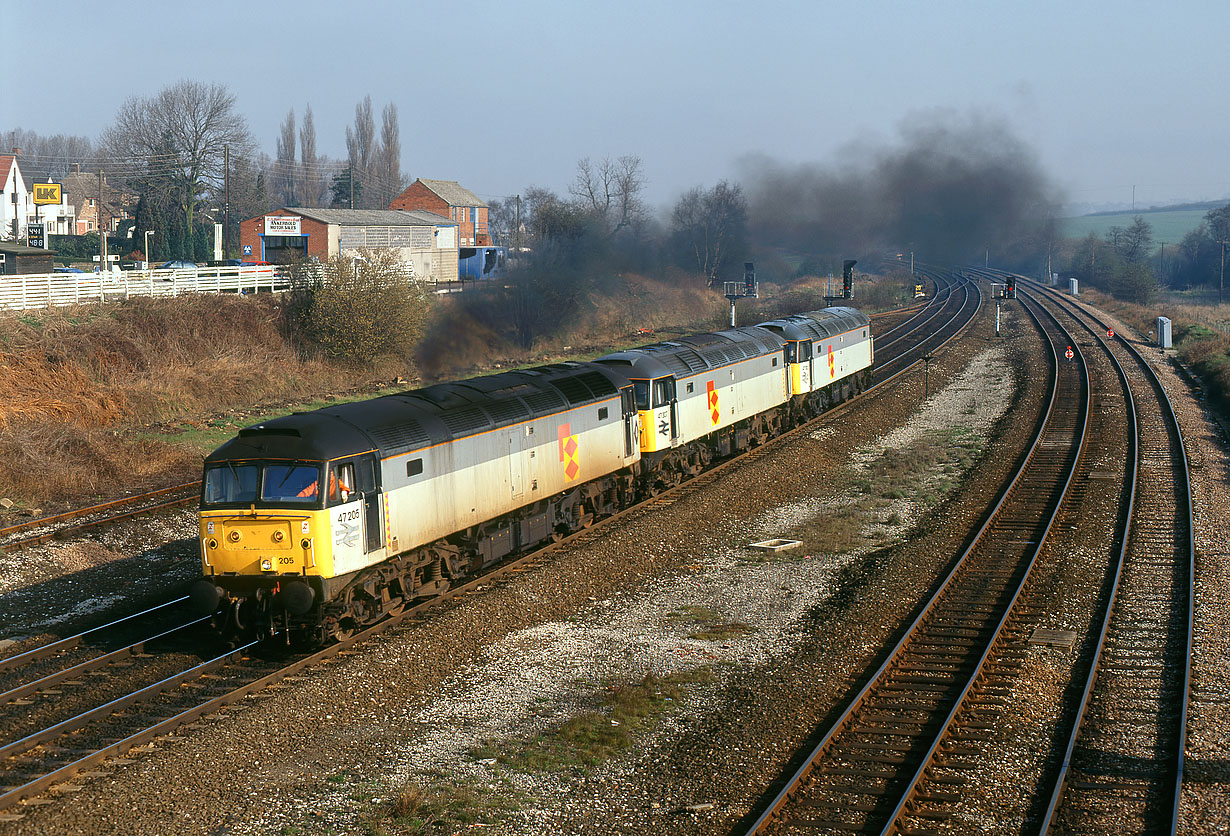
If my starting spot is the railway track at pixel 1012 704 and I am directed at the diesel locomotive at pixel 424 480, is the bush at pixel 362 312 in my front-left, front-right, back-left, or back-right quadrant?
front-right

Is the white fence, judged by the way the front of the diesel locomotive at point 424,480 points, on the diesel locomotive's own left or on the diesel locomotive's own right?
on the diesel locomotive's own right

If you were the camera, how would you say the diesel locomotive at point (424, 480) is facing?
facing the viewer and to the left of the viewer

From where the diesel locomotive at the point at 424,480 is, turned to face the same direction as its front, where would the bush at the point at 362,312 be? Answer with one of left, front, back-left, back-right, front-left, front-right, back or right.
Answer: back-right

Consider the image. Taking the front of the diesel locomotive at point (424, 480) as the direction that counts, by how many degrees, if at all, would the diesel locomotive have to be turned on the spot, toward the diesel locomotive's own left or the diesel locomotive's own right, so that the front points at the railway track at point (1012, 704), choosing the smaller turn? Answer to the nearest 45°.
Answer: approximately 90° to the diesel locomotive's own left
